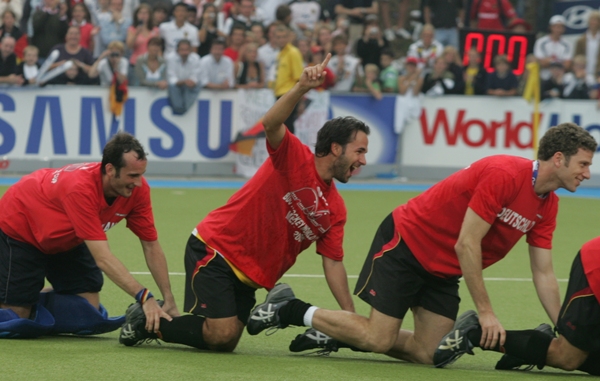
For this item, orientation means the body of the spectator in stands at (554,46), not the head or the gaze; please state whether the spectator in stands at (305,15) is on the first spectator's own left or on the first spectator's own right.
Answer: on the first spectator's own right

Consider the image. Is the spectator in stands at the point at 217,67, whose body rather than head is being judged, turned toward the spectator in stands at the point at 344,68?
no

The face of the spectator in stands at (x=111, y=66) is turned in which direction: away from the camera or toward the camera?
toward the camera

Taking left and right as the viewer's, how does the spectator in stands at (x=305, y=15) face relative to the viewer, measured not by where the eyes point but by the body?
facing the viewer

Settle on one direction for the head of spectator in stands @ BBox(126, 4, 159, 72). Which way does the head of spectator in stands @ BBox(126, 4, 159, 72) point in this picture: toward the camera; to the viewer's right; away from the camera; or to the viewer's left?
toward the camera

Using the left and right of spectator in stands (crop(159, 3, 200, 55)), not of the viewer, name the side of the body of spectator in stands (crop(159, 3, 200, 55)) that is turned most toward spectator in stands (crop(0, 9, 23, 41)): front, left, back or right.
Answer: right

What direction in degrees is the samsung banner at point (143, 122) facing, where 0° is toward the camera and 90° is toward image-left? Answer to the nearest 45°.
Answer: approximately 0°

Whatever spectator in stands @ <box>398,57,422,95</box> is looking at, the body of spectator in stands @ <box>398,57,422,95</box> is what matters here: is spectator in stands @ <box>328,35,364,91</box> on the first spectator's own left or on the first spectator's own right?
on the first spectator's own right

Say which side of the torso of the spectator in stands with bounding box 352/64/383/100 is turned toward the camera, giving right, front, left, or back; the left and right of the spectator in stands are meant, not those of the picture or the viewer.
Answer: front

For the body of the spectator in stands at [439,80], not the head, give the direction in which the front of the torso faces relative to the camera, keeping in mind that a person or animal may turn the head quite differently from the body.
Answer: toward the camera

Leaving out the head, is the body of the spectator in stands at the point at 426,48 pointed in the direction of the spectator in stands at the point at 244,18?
no

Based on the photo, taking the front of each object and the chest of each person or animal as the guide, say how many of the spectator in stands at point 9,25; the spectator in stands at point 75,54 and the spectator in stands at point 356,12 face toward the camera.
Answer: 3

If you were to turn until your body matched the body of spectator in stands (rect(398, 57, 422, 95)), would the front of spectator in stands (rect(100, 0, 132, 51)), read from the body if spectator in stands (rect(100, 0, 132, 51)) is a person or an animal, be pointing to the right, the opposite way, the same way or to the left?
the same way

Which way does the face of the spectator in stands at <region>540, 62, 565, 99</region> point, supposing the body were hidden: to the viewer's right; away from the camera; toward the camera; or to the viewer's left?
toward the camera

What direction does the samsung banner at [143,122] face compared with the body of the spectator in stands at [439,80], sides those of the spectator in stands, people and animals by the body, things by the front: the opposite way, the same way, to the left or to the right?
the same way

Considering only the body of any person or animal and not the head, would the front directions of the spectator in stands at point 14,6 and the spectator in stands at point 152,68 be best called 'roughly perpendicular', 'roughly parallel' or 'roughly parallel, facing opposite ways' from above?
roughly parallel

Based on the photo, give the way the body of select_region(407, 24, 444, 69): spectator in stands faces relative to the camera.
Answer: toward the camera

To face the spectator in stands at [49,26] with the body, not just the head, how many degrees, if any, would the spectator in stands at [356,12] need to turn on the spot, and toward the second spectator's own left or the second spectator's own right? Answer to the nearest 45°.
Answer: approximately 45° to the second spectator's own right
